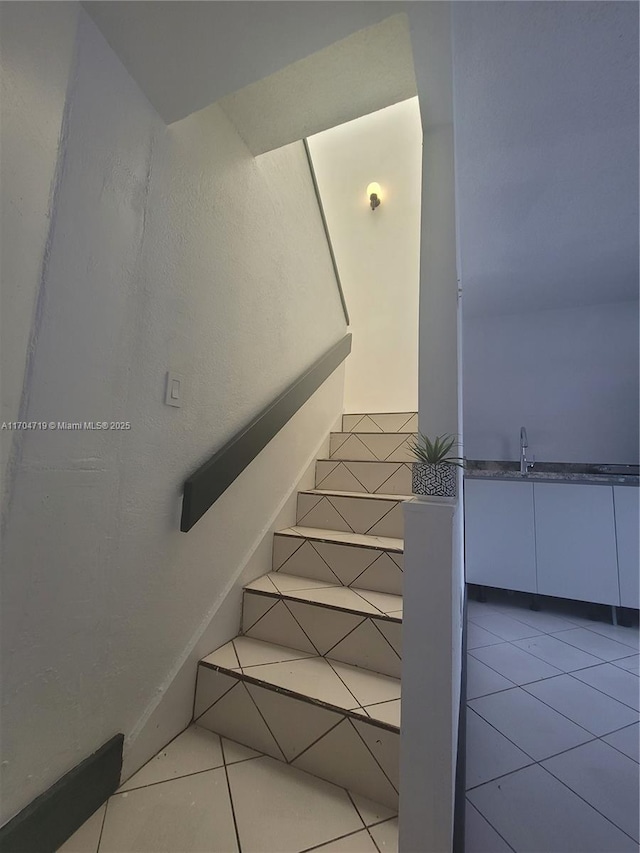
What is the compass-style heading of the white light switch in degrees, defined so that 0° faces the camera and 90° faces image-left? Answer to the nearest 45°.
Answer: approximately 315°

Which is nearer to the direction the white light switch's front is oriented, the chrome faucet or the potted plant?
the potted plant

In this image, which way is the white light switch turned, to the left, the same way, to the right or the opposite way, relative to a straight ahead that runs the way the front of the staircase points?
to the left

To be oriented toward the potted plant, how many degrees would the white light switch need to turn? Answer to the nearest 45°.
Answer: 0° — it already faces it

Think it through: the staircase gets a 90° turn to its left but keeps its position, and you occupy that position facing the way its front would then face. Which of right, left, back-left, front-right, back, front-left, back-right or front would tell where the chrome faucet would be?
left

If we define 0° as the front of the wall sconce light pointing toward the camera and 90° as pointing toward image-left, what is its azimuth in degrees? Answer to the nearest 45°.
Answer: approximately 45°
